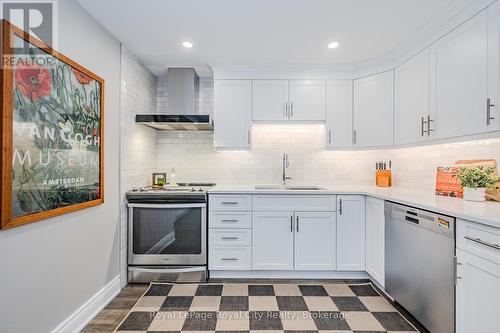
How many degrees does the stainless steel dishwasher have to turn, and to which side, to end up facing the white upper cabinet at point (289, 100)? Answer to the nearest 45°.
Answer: approximately 90° to its right

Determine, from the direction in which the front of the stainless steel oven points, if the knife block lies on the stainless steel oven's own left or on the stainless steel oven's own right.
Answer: on the stainless steel oven's own left

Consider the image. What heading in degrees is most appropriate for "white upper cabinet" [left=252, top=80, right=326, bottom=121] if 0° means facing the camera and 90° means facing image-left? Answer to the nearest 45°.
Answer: approximately 0°

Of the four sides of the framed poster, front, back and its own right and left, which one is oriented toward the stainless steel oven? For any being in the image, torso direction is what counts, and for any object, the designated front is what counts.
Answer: left

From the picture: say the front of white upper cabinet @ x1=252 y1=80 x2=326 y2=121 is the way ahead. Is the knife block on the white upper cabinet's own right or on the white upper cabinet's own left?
on the white upper cabinet's own left

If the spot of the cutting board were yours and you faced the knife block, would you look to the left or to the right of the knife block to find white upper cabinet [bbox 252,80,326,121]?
left

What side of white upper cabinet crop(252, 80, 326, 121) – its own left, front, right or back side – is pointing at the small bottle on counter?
right

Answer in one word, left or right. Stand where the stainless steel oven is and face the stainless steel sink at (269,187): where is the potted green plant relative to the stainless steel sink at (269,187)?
right
